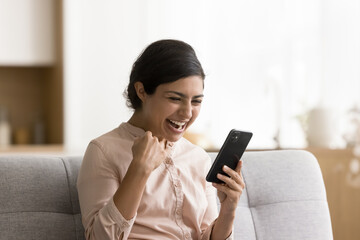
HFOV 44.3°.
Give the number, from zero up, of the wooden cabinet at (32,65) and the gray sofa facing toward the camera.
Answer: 2

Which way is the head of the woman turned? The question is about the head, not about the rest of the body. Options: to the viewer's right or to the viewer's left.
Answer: to the viewer's right

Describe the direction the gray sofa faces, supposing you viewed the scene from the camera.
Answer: facing the viewer

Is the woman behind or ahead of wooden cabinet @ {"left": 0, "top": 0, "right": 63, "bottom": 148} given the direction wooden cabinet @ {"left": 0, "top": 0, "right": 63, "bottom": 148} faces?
ahead
